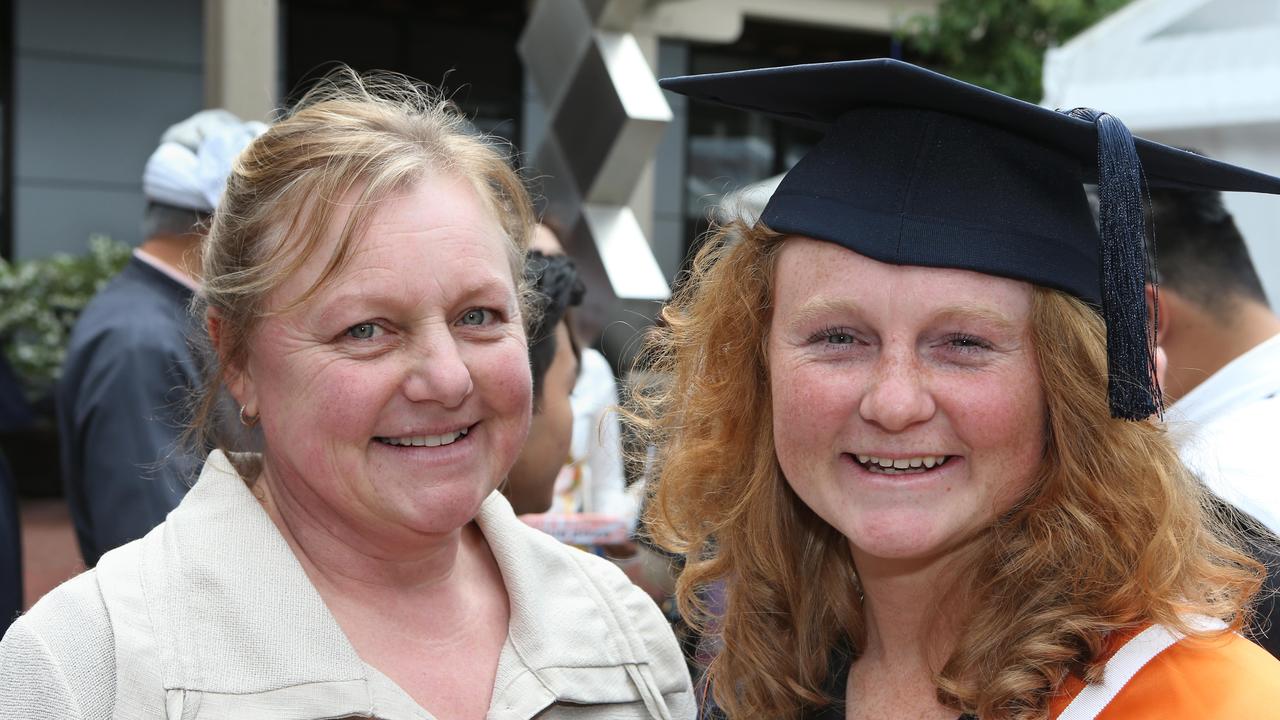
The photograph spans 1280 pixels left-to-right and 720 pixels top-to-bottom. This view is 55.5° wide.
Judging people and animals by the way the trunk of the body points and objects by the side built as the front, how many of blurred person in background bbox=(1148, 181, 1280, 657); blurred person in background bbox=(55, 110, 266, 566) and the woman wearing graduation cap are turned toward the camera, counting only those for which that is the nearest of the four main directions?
1

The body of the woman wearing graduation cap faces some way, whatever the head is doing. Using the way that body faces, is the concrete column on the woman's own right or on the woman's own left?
on the woman's own right

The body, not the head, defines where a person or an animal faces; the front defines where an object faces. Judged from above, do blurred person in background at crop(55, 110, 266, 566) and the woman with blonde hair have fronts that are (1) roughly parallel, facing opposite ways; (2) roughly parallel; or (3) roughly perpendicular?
roughly perpendicular

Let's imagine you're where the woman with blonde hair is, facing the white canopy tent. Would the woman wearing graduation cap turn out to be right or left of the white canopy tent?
right

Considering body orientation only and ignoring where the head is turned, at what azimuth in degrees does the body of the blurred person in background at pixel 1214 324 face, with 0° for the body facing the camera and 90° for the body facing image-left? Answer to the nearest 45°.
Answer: approximately 135°
